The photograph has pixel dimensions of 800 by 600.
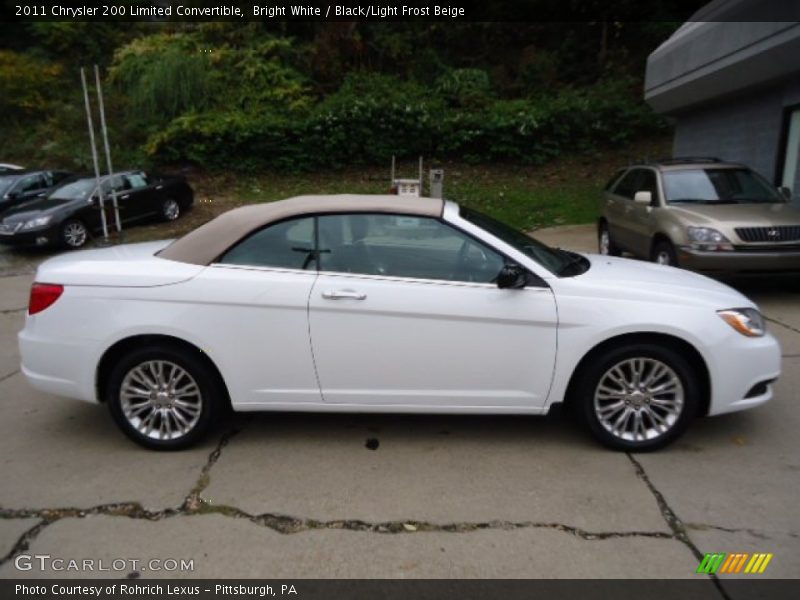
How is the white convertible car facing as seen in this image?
to the viewer's right

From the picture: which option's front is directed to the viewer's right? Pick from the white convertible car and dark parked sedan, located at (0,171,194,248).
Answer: the white convertible car

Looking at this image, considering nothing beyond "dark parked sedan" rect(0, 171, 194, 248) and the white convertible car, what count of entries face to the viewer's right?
1

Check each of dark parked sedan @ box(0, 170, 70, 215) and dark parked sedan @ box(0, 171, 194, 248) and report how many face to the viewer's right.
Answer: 0

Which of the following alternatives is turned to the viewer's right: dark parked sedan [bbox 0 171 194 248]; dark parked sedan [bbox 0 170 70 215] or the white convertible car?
the white convertible car

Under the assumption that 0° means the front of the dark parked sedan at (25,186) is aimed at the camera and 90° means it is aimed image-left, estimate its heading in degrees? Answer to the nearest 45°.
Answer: approximately 45°

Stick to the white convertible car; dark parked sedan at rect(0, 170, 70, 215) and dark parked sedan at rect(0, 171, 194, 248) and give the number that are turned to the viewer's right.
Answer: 1

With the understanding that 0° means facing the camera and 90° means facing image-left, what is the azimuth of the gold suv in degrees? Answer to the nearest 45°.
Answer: approximately 315°

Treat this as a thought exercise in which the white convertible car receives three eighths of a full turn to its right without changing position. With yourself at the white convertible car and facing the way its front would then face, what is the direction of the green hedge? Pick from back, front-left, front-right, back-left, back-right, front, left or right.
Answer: back-right

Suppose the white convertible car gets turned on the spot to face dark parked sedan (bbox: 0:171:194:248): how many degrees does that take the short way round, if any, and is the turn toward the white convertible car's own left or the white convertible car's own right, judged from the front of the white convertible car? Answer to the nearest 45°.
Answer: approximately 135° to the white convertible car's own left

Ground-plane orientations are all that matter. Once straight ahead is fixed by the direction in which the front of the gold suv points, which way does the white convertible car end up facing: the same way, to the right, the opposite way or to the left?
to the left

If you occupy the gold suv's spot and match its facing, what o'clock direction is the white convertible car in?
The white convertible car is roughly at 2 o'clock from the gold suv.

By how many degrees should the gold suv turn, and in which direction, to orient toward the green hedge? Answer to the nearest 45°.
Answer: approximately 180°
